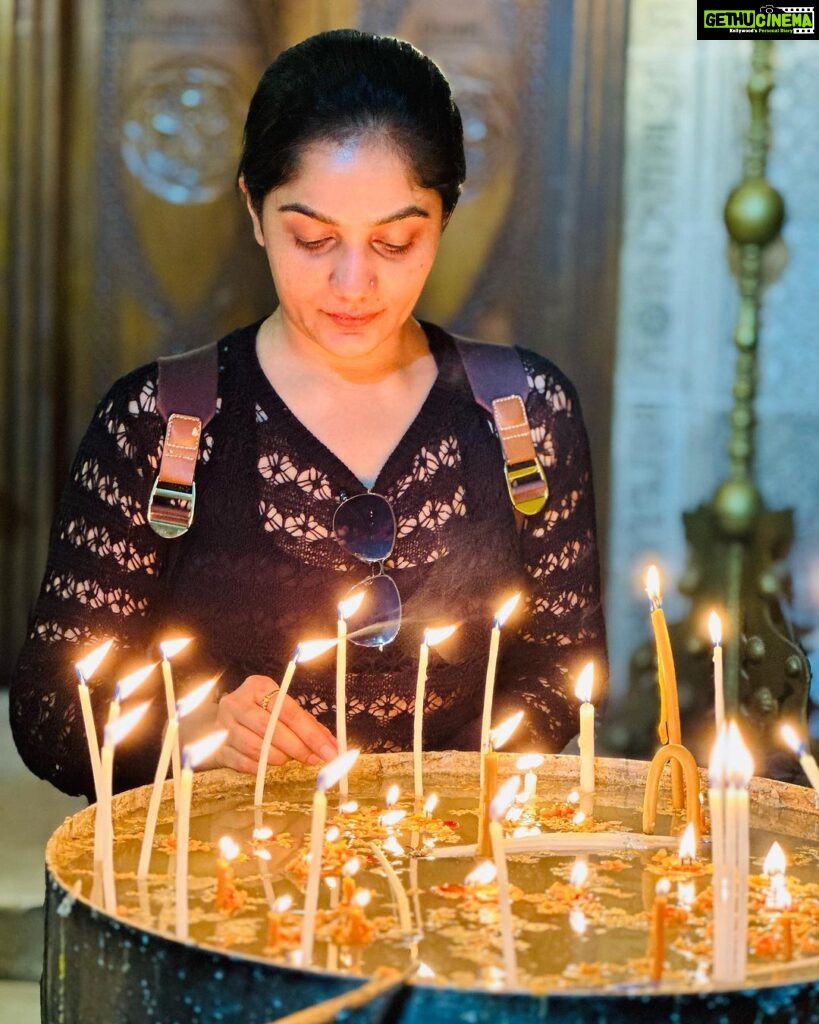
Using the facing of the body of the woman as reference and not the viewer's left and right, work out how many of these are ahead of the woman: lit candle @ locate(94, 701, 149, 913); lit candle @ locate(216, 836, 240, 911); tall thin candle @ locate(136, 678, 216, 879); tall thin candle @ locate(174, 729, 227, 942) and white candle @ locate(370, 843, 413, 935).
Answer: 5

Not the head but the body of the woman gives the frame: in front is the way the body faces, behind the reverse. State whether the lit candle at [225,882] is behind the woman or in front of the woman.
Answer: in front

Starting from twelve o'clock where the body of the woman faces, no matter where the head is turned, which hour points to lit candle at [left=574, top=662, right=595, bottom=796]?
The lit candle is roughly at 11 o'clock from the woman.

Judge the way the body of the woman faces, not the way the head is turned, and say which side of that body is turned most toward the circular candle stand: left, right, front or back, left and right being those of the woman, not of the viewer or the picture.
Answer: front

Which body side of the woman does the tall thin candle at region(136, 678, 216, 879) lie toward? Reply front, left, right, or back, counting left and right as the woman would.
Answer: front

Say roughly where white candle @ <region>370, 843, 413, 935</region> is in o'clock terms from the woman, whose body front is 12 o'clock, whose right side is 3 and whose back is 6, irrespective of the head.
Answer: The white candle is roughly at 12 o'clock from the woman.

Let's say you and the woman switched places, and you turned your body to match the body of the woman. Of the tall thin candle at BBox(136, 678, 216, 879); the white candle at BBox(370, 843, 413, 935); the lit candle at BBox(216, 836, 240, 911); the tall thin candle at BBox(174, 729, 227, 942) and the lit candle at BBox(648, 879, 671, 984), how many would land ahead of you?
5

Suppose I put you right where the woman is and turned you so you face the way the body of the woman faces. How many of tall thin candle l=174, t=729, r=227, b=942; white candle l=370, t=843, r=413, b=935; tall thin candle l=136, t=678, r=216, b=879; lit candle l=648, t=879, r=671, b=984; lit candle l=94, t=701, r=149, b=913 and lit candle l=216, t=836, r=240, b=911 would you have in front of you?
6

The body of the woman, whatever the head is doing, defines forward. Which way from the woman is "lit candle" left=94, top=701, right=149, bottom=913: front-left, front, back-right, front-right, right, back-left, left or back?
front

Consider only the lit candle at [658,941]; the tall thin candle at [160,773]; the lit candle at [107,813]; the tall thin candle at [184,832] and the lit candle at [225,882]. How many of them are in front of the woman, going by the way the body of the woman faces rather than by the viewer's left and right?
5

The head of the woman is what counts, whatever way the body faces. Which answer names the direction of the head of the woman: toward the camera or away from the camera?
toward the camera

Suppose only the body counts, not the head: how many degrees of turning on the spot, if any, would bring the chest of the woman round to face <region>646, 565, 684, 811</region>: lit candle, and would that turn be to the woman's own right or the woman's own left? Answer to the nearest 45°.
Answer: approximately 45° to the woman's own left

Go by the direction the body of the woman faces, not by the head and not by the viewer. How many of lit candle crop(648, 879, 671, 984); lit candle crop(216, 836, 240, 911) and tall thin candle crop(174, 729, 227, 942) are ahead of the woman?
3

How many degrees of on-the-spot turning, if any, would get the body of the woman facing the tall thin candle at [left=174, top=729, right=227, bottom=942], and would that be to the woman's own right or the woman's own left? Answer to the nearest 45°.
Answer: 0° — they already face it

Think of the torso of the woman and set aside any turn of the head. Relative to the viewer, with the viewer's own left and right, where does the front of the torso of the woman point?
facing the viewer
